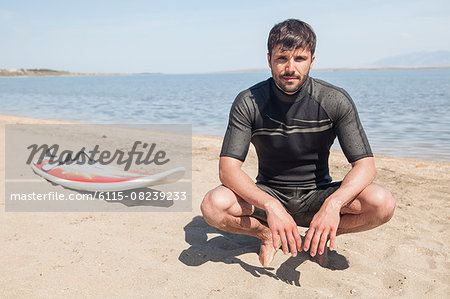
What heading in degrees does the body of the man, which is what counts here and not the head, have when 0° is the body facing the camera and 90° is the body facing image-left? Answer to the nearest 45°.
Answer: approximately 0°
